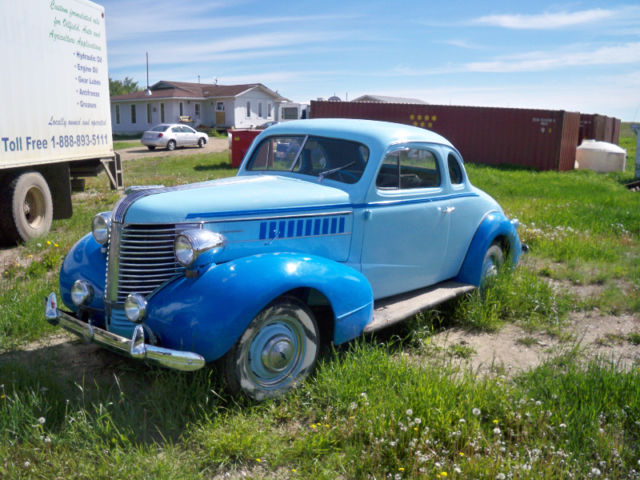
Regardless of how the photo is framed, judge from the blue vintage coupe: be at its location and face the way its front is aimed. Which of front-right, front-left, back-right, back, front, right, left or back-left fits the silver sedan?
back-right

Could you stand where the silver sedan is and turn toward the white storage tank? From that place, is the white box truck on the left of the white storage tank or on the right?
right

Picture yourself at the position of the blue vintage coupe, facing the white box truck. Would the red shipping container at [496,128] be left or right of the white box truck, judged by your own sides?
right

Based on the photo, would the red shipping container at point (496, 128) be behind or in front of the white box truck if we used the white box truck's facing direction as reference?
behind

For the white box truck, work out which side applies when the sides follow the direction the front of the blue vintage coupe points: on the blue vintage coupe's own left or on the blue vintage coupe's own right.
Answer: on the blue vintage coupe's own right

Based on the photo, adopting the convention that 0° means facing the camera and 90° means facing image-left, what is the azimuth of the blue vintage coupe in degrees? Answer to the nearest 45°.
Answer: approximately 45°

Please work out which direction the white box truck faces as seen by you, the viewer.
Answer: facing the viewer and to the left of the viewer

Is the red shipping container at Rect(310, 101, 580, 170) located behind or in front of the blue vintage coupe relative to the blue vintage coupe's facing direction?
behind

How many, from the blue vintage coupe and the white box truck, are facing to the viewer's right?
0

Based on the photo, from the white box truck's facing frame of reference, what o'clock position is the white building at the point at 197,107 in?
The white building is roughly at 5 o'clock from the white box truck.
